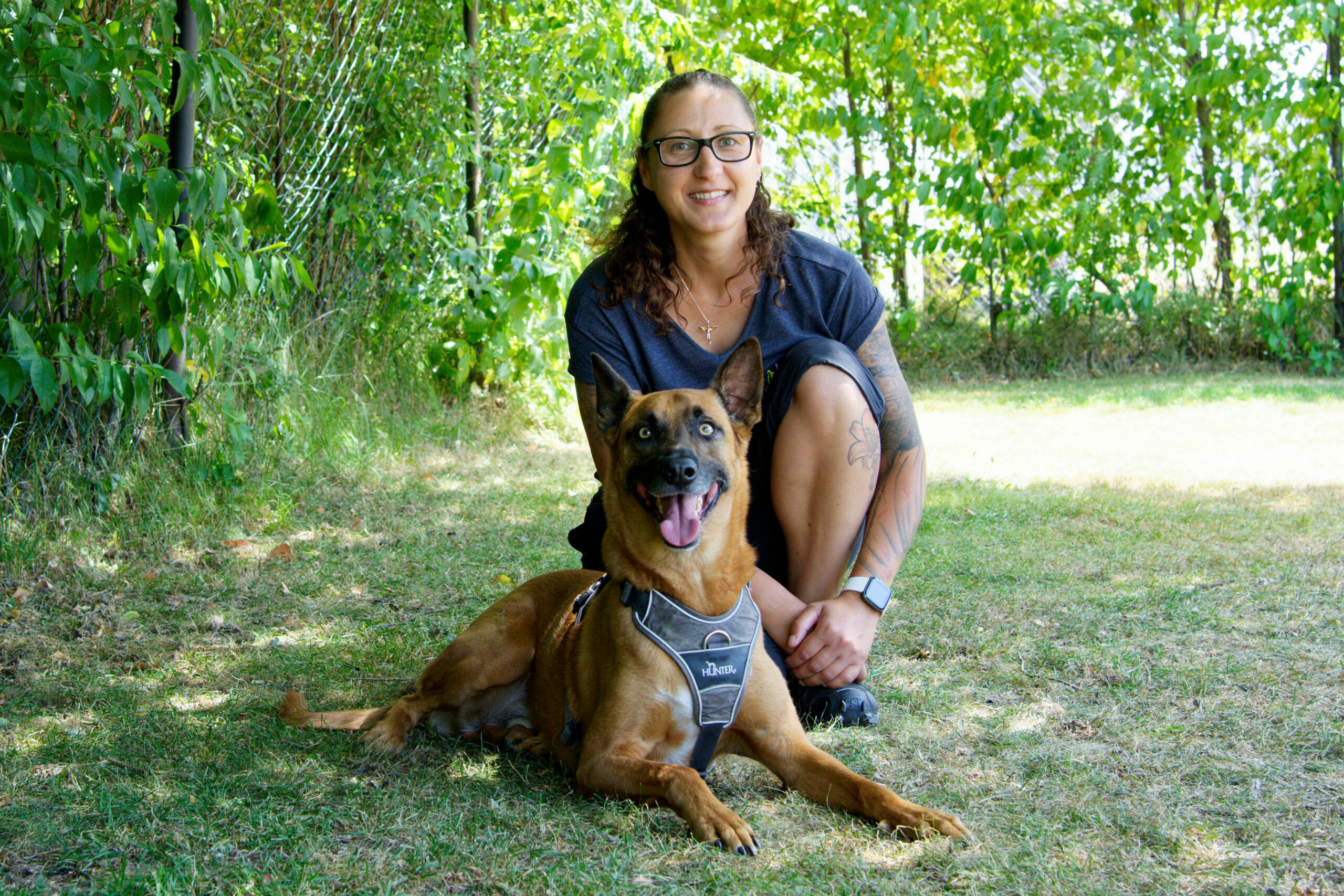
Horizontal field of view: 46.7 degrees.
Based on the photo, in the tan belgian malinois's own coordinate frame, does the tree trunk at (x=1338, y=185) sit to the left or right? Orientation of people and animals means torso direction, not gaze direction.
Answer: on its left

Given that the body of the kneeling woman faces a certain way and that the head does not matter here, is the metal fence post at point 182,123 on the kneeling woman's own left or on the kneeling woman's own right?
on the kneeling woman's own right

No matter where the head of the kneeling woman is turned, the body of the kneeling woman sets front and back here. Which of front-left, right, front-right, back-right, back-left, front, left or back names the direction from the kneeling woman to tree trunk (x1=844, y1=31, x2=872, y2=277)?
back

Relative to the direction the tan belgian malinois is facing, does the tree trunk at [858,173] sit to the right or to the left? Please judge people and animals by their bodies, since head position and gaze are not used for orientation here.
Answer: on its left

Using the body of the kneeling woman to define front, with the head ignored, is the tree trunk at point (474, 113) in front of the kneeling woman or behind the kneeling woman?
behind

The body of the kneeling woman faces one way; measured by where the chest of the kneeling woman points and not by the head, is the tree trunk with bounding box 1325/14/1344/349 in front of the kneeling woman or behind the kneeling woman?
behind

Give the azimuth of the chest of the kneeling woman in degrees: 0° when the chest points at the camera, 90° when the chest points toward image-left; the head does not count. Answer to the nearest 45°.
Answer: approximately 0°

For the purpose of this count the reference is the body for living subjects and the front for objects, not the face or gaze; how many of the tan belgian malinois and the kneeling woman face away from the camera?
0

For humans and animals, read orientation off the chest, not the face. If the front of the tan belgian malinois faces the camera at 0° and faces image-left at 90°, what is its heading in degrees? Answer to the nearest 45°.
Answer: approximately 315°

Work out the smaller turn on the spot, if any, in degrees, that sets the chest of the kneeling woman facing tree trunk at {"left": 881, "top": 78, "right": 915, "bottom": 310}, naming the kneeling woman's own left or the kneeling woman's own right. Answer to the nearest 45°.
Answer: approximately 180°
